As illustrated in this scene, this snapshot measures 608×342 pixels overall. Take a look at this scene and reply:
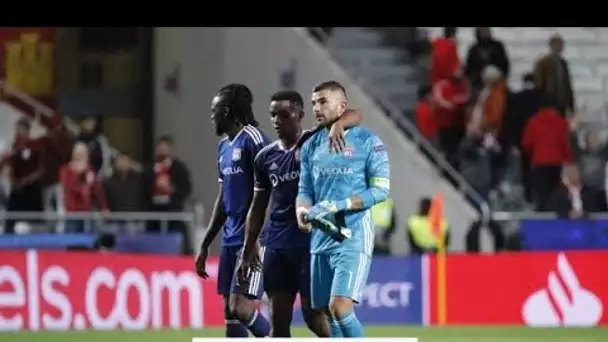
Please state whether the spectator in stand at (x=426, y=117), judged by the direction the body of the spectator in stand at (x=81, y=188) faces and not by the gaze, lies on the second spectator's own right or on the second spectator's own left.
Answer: on the second spectator's own left

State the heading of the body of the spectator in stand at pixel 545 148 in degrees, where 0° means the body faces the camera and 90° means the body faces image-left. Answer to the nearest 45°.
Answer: approximately 180°

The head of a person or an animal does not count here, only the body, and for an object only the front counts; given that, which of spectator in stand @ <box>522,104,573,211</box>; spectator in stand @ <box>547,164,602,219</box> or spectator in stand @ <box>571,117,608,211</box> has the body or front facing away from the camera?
spectator in stand @ <box>522,104,573,211</box>
